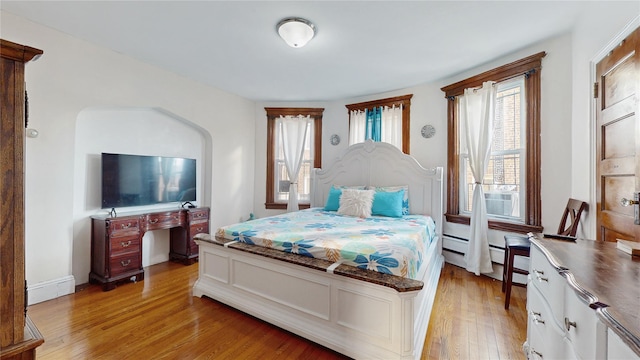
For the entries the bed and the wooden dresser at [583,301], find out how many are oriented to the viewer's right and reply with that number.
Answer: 0

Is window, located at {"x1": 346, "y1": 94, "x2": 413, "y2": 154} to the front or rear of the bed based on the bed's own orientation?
to the rear

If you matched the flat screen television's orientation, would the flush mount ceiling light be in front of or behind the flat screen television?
in front

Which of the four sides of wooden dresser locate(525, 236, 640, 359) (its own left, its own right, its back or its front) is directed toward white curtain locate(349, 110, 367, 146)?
right

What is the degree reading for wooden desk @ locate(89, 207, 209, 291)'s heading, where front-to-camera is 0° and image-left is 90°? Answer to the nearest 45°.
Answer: approximately 315°

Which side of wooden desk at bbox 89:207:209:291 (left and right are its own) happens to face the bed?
front

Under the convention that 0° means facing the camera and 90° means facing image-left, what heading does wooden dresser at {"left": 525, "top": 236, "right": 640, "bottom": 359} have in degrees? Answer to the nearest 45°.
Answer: approximately 45°

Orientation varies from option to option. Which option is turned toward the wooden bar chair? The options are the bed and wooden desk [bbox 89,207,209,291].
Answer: the wooden desk

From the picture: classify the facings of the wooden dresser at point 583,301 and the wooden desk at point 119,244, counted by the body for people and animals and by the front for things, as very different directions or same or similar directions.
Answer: very different directions

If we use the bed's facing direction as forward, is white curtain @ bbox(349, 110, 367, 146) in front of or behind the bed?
behind

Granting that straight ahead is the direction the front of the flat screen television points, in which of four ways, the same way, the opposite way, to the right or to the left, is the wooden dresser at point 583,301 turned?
the opposite way

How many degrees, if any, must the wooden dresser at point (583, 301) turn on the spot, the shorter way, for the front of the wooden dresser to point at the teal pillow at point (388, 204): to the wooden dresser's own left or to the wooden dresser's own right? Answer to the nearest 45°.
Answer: approximately 90° to the wooden dresser's own right

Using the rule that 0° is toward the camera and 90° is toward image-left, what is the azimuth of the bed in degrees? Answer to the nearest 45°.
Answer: approximately 45°

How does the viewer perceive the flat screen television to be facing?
facing the viewer and to the right of the viewer
